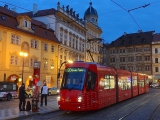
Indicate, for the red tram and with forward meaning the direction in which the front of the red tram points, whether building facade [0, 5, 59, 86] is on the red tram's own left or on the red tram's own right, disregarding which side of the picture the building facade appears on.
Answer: on the red tram's own right

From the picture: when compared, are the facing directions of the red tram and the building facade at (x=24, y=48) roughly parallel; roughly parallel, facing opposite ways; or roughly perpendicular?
roughly perpendicular

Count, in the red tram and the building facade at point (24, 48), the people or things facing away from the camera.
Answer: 0

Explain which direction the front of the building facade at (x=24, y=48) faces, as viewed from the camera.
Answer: facing the viewer and to the right of the viewer
